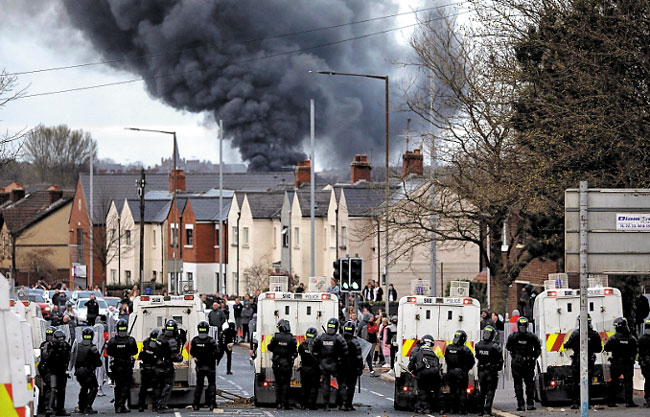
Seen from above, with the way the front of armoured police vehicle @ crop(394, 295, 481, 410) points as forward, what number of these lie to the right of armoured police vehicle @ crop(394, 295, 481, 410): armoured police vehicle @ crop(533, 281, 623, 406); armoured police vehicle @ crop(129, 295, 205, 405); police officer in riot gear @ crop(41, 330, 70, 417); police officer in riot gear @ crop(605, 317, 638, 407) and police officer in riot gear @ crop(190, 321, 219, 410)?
2

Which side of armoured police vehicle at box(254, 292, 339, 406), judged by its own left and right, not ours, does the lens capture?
back

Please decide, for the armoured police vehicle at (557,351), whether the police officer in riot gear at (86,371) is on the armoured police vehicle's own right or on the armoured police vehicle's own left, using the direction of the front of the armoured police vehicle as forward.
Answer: on the armoured police vehicle's own left

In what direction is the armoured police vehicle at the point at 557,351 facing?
away from the camera

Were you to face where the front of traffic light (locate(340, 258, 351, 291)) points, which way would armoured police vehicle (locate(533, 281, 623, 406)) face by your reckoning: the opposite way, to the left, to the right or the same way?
the opposite way

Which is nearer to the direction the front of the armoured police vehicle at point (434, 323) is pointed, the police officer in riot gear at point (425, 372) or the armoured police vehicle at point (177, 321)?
the armoured police vehicle

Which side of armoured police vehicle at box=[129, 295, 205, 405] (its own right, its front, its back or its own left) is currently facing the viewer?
back

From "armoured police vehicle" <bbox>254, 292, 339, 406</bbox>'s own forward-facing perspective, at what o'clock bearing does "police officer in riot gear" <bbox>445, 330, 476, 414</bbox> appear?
The police officer in riot gear is roughly at 4 o'clock from the armoured police vehicle.

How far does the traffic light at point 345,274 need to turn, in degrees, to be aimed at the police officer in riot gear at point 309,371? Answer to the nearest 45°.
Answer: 0° — it already faces them

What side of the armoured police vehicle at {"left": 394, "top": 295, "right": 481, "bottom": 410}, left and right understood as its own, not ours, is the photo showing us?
back

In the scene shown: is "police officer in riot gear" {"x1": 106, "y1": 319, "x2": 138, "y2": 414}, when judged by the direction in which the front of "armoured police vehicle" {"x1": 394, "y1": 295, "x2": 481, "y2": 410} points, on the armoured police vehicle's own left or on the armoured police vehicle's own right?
on the armoured police vehicle's own left
